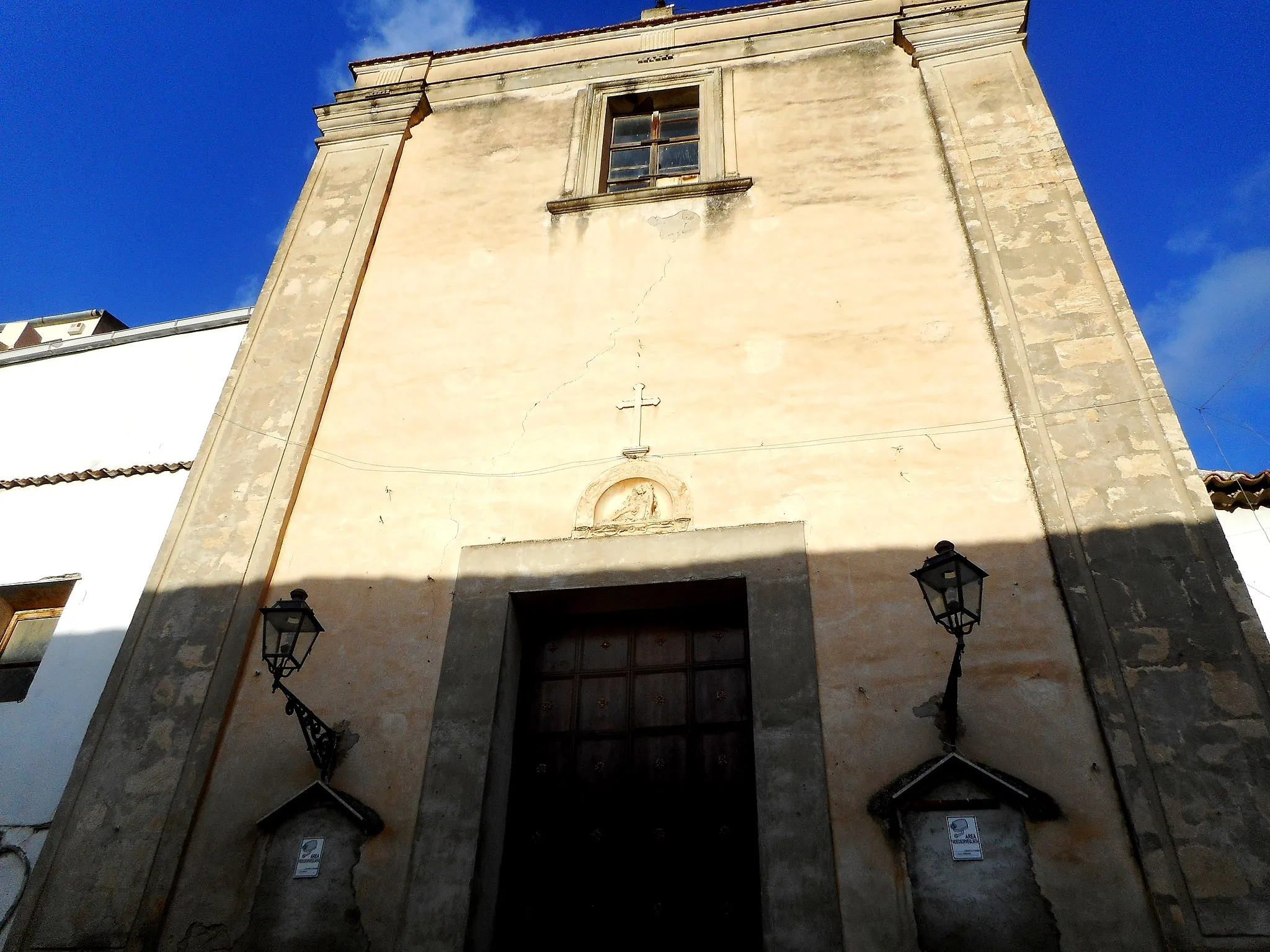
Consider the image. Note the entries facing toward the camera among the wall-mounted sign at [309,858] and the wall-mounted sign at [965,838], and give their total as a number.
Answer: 2

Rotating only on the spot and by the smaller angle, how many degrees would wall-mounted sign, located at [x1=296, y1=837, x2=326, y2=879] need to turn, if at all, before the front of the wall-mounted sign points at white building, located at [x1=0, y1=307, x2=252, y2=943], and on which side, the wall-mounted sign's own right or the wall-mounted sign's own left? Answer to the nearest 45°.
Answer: approximately 135° to the wall-mounted sign's own right

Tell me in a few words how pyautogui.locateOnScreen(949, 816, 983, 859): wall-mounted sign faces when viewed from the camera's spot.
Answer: facing the viewer

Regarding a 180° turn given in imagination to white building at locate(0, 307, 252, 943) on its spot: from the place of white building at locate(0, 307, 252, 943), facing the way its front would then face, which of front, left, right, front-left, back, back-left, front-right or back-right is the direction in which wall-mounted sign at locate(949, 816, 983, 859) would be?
back-right

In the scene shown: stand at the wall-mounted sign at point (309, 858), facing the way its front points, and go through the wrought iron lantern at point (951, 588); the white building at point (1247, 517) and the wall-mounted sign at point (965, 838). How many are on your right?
0

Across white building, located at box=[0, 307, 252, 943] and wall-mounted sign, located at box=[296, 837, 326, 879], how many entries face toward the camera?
2

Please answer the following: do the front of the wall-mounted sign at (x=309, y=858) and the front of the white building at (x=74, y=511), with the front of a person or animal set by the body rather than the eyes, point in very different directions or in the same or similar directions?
same or similar directions

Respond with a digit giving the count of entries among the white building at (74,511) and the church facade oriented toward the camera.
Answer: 2

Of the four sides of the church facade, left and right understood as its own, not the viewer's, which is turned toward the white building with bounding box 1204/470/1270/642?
left

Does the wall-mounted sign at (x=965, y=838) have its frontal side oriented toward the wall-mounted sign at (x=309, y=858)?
no

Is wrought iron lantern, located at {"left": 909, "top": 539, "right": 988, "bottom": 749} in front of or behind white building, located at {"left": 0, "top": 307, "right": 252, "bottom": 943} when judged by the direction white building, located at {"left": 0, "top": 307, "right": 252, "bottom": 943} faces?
in front

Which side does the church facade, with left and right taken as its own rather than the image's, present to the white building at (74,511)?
right

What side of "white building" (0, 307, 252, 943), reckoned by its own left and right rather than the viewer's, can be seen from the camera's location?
front

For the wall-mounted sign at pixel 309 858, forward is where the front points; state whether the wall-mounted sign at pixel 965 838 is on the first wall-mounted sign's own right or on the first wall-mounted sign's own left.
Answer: on the first wall-mounted sign's own left
